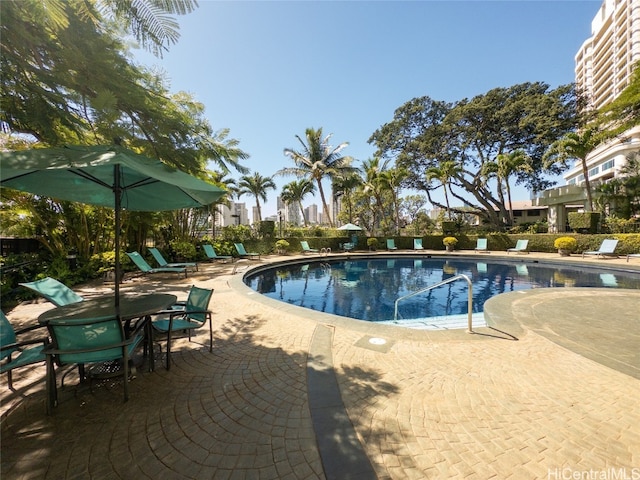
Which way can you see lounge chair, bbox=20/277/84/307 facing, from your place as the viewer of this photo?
facing the viewer and to the right of the viewer

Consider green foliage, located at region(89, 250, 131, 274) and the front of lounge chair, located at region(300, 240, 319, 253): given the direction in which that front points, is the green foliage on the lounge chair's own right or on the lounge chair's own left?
on the lounge chair's own right

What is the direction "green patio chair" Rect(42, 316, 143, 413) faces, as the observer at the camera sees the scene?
facing away from the viewer

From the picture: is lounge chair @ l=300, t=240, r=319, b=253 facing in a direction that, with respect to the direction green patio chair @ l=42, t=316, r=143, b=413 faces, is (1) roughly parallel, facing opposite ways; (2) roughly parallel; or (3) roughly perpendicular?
roughly parallel, facing opposite ways

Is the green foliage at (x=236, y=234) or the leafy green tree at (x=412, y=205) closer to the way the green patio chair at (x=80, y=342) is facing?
the green foliage

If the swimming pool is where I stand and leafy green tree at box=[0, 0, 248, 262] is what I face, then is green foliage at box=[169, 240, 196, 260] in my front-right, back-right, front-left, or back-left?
front-right

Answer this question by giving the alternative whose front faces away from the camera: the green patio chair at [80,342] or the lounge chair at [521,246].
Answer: the green patio chair

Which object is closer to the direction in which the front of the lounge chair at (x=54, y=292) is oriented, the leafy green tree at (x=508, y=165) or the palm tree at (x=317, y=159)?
the leafy green tree

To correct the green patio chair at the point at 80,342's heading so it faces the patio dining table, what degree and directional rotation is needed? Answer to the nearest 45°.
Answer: approximately 45° to its right

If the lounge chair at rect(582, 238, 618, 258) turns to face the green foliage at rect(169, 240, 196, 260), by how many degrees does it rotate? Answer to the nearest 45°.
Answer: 0° — it already faces it

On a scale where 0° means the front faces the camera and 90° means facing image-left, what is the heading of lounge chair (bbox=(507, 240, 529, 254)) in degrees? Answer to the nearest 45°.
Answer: approximately 45°

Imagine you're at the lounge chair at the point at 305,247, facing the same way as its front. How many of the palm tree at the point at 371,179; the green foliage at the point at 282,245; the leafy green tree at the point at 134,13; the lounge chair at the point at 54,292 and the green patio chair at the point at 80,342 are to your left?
1

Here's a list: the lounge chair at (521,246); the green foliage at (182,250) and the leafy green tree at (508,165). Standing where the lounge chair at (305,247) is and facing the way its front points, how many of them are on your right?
1

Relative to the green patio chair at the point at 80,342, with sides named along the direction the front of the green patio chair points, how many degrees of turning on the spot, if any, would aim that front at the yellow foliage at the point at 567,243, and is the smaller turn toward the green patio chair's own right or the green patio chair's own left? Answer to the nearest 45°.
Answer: approximately 90° to the green patio chair's own right

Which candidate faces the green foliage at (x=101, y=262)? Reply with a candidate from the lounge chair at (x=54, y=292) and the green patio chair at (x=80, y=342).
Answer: the green patio chair

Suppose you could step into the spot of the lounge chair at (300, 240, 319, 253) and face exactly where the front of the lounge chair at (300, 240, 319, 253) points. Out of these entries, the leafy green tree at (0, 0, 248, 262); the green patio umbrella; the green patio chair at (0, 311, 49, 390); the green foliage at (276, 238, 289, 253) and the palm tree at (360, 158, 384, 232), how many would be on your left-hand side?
1
